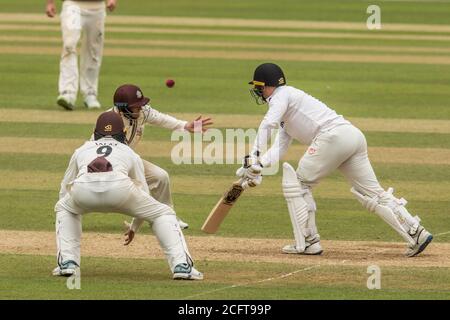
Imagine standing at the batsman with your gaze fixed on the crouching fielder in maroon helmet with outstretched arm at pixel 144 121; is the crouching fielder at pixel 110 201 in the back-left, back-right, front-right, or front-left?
front-left

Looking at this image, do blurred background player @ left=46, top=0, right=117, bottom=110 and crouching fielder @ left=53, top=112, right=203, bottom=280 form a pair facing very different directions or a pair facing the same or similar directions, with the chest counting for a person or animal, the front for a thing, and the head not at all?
very different directions

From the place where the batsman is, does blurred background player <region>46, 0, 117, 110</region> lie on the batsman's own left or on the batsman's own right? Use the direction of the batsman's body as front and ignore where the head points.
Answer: on the batsman's own right

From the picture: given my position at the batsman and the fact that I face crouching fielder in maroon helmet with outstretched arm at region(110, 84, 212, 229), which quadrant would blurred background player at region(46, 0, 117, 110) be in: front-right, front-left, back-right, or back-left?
front-right

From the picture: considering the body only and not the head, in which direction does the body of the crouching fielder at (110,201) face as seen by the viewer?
away from the camera

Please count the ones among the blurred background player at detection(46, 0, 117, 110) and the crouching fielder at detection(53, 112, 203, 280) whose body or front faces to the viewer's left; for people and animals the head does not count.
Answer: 0

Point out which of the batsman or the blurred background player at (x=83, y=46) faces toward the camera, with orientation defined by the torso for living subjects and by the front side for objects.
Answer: the blurred background player

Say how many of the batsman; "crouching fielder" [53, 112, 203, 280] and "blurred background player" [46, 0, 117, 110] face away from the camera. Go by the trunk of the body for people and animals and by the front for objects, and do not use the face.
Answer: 1

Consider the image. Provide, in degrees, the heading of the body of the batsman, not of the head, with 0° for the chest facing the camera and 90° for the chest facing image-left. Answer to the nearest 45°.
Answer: approximately 90°

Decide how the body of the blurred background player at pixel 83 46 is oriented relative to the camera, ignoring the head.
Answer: toward the camera

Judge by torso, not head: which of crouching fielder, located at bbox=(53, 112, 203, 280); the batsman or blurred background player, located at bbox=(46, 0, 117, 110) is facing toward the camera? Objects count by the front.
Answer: the blurred background player

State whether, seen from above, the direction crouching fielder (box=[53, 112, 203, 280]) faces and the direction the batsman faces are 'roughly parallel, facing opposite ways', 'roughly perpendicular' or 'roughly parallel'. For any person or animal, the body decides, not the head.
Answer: roughly perpendicular

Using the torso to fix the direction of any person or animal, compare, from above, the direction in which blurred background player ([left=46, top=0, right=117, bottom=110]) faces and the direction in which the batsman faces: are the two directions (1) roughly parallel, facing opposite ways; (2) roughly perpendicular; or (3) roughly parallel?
roughly perpendicular

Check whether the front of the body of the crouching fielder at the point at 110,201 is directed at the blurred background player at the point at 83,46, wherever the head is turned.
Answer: yes

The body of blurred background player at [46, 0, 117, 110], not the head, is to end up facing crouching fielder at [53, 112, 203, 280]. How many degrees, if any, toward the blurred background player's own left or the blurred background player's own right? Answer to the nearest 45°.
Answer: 0° — they already face them

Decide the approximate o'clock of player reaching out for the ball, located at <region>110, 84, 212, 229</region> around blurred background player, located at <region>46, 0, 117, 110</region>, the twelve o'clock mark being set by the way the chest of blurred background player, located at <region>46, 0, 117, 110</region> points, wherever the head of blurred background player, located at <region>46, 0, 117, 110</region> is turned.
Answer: player reaching out for the ball, located at <region>110, 84, 212, 229</region> is roughly at 12 o'clock from blurred background player, located at <region>46, 0, 117, 110</region>.

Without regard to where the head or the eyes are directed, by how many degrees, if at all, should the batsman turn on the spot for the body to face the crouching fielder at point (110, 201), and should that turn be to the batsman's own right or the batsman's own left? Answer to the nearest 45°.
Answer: approximately 45° to the batsman's own left
